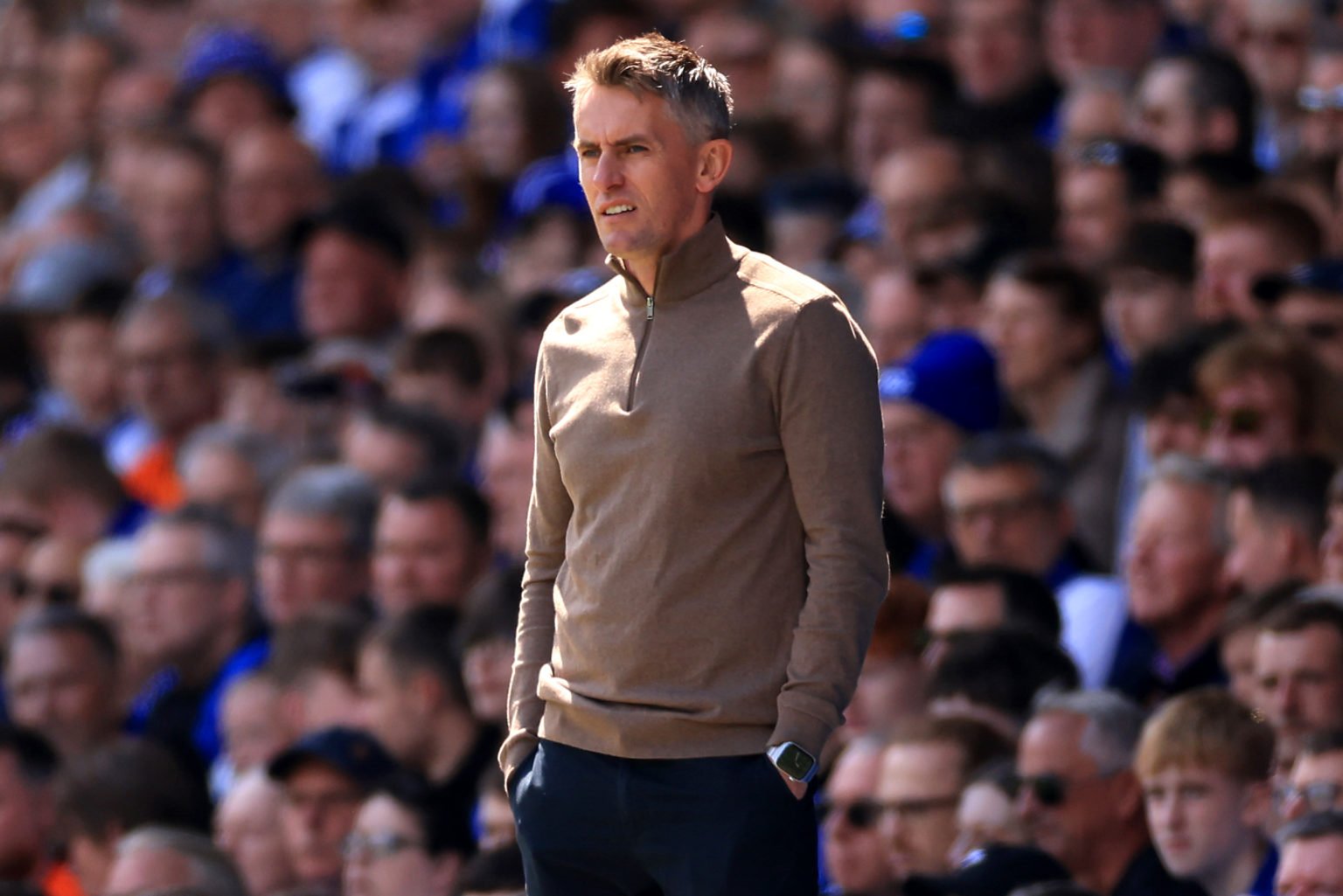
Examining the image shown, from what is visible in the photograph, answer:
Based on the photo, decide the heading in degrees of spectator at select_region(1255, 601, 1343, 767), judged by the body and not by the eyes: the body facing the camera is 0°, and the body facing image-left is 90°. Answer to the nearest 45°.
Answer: approximately 45°

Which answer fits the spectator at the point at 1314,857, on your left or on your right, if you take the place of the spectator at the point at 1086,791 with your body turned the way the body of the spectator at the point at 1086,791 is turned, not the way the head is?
on your left

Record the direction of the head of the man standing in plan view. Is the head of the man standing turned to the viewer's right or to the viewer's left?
to the viewer's left

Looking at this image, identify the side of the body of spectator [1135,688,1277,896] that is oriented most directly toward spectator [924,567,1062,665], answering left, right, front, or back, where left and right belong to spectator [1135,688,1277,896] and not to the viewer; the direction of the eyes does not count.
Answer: right

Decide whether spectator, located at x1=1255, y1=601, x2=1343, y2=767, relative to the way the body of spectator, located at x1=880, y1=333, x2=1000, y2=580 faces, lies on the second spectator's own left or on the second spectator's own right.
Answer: on the second spectator's own left

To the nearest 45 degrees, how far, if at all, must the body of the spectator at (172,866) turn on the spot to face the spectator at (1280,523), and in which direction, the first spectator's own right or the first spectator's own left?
approximately 135° to the first spectator's own left
